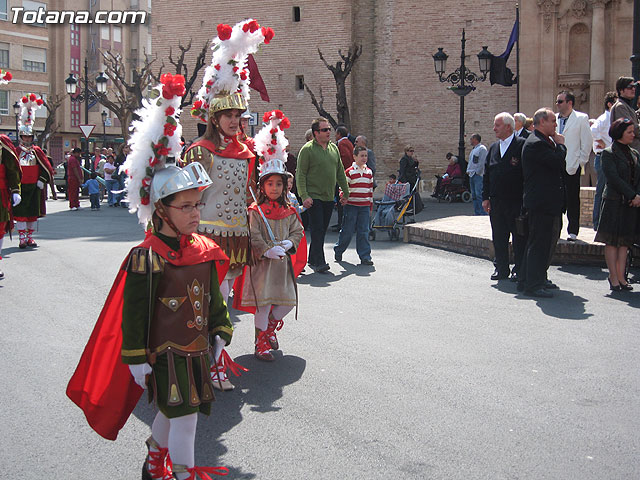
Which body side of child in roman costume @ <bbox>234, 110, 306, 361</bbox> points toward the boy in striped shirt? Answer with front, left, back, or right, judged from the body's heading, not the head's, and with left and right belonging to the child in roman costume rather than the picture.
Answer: back

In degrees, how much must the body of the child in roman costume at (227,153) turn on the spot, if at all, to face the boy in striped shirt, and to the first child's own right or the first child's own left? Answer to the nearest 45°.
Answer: approximately 135° to the first child's own left

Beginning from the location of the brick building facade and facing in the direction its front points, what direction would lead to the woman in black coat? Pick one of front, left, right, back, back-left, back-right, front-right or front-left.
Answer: front

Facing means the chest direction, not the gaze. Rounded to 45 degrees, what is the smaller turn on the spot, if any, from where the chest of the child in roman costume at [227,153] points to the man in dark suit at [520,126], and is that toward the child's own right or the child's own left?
approximately 90° to the child's own left

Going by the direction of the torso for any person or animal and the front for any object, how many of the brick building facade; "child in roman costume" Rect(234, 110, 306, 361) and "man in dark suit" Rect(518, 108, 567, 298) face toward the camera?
2

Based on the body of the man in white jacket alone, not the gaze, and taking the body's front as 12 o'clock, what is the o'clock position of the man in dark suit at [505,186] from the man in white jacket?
The man in dark suit is roughly at 11 o'clock from the man in white jacket.

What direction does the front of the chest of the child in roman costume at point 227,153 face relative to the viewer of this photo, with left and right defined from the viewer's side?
facing the viewer and to the right of the viewer

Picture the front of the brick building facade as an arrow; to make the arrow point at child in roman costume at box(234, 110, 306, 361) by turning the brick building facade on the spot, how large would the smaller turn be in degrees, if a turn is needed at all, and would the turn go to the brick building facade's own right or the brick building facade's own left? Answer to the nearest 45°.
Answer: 0° — it already faces them

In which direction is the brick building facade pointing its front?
toward the camera

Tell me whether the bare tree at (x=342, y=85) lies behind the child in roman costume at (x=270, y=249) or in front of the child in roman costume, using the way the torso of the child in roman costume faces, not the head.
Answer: behind

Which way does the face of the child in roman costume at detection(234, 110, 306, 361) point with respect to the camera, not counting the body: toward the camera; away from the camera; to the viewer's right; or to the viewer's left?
toward the camera

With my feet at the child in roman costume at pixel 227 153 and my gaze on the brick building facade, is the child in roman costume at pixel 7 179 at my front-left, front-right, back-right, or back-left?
front-left

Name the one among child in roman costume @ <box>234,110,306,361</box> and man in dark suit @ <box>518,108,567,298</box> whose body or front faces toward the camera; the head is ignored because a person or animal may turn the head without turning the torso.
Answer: the child in roman costume
